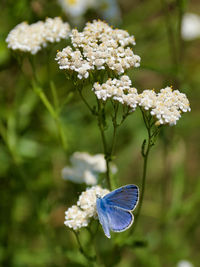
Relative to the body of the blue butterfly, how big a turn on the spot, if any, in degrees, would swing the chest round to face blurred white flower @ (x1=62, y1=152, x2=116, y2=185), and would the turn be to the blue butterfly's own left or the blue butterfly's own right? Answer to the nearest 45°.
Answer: approximately 45° to the blue butterfly's own right

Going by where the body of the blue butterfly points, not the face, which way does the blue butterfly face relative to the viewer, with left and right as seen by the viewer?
facing away from the viewer and to the left of the viewer
